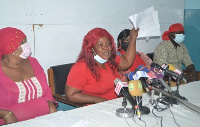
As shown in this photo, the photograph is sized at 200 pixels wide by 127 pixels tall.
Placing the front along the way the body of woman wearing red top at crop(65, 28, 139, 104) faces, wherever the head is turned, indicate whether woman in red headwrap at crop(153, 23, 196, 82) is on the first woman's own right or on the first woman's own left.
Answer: on the first woman's own left

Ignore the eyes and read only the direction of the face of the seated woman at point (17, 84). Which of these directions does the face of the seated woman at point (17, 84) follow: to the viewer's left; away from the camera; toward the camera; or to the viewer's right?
to the viewer's right

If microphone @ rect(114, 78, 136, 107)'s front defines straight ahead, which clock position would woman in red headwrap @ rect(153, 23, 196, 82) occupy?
The woman in red headwrap is roughly at 2 o'clock from the microphone.

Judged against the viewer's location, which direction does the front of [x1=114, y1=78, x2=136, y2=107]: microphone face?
facing away from the viewer and to the left of the viewer

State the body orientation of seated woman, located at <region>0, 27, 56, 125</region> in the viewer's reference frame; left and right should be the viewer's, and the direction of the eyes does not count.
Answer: facing the viewer and to the right of the viewer

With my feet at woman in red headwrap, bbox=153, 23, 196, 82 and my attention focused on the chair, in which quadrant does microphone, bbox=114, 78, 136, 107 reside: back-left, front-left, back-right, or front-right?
front-left

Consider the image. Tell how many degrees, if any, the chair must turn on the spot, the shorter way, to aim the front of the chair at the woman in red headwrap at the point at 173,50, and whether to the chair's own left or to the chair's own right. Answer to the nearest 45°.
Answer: approximately 90° to the chair's own left

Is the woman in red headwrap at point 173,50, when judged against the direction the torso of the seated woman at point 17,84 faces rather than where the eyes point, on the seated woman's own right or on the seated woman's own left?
on the seated woman's own left

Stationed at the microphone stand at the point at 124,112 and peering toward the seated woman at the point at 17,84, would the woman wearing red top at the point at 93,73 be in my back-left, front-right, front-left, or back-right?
front-right

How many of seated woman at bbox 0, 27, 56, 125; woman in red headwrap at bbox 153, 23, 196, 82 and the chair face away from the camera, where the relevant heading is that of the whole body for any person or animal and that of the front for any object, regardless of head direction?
0

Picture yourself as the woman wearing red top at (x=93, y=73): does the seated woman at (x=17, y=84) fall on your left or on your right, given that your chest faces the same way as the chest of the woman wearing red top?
on your right

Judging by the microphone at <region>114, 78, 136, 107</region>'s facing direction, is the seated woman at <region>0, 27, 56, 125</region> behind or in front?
in front
